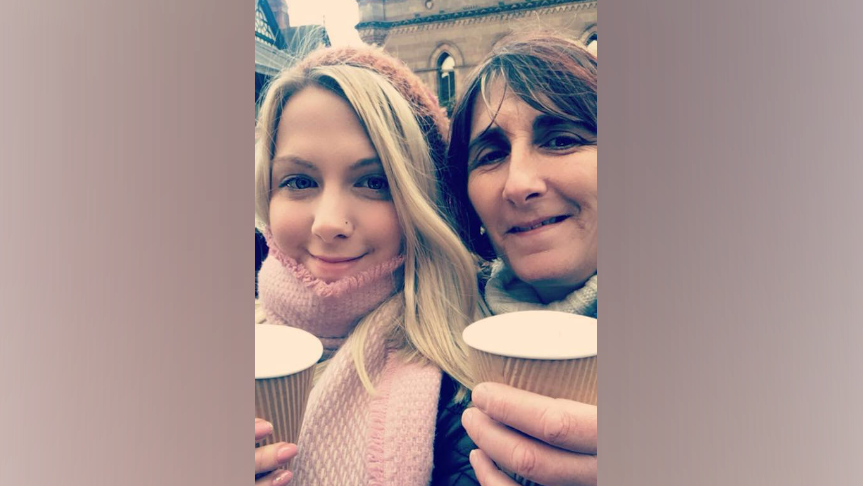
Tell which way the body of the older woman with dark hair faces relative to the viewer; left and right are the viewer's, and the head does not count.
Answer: facing the viewer

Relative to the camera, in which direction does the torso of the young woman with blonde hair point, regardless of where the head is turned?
toward the camera

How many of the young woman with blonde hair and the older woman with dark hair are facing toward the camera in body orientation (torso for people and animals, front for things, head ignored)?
2
